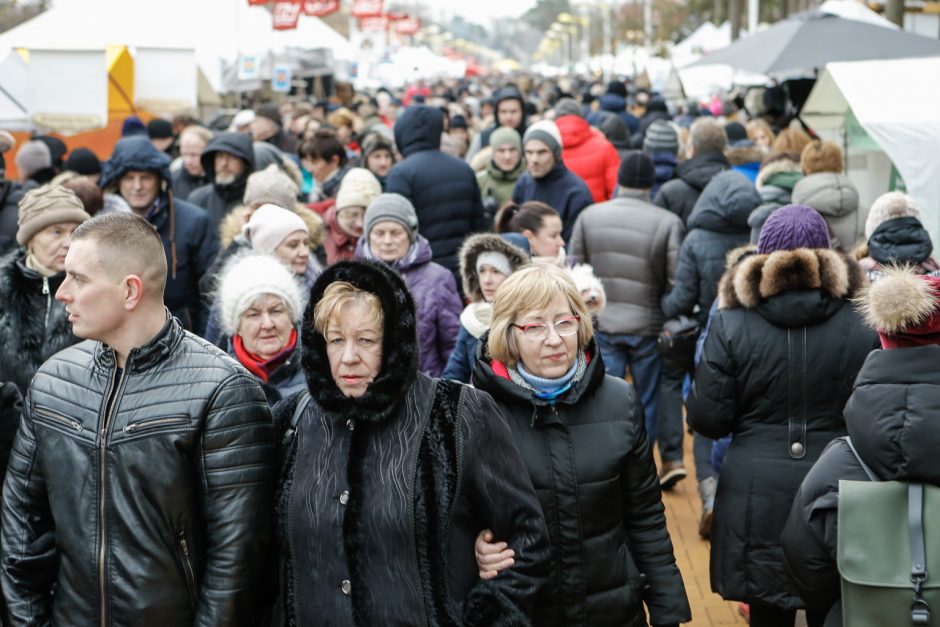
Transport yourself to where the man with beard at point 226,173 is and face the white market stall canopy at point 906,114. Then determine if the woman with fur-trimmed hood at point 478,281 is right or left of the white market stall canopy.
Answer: right

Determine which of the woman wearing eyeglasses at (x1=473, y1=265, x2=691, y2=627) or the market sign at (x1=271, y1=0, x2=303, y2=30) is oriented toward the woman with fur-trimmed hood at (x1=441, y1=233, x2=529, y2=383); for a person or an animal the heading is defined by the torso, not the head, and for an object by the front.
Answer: the market sign

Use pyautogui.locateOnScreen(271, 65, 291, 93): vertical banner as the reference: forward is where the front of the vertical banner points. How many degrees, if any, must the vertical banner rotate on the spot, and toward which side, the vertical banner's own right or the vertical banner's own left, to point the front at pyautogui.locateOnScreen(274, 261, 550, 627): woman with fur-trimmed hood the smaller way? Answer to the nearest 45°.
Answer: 0° — it already faces them

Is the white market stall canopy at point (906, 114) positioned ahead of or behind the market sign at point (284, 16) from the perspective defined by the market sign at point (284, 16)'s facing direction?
ahead

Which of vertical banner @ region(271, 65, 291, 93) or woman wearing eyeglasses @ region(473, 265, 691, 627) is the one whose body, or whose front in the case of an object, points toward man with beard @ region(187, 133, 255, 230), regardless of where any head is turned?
the vertical banner

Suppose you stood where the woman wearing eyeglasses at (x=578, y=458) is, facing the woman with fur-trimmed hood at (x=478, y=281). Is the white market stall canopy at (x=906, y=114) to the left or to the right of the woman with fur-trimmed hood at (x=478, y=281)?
right

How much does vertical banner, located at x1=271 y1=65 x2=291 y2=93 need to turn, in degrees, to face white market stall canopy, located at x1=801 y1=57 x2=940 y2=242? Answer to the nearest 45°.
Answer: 0° — it already faces it

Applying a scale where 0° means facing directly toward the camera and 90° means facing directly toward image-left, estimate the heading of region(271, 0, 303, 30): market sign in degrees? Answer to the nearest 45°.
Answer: approximately 0°

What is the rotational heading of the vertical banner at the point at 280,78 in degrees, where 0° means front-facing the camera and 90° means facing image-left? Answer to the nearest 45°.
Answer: approximately 0°

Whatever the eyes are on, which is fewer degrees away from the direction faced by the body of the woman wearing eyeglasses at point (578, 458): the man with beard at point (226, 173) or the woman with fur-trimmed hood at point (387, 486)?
the woman with fur-trimmed hood

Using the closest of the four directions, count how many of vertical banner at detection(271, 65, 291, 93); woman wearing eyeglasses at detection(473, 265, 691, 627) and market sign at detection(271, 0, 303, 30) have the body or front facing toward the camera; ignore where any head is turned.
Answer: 3

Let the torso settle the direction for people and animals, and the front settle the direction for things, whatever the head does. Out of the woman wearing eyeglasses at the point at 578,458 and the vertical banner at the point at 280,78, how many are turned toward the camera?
2
